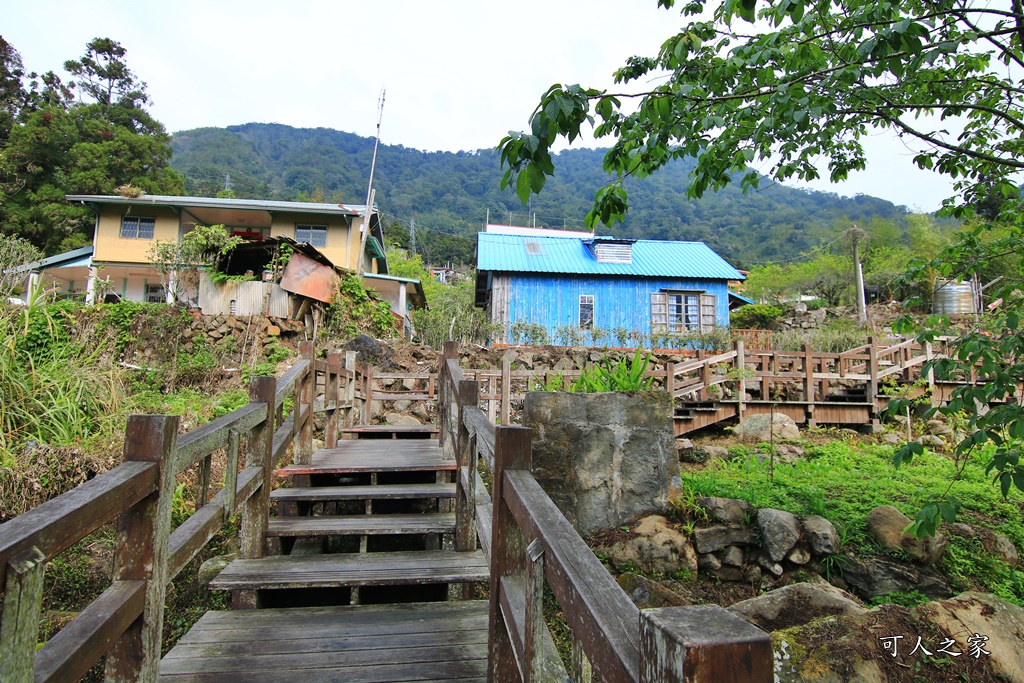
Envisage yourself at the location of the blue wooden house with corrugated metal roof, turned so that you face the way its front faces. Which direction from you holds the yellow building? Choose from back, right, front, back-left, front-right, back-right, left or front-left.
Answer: right

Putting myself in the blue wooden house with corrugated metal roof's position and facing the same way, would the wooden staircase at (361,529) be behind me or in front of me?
in front

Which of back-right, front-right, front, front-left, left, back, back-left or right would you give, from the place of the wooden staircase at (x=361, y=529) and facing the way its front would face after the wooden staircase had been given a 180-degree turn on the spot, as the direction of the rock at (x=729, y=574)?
right

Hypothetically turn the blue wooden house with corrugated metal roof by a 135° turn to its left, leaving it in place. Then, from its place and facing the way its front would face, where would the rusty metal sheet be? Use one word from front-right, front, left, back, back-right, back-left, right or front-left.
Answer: back

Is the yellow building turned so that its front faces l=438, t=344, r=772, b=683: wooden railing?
yes

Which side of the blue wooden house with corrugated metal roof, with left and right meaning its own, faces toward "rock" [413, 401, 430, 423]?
front

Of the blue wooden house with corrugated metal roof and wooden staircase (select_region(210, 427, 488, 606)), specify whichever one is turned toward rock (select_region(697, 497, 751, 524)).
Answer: the blue wooden house with corrugated metal roof

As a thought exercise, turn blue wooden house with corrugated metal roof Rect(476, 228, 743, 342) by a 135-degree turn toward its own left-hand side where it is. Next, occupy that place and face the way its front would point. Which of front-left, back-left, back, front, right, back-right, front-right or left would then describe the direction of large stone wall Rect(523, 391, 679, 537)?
back-right

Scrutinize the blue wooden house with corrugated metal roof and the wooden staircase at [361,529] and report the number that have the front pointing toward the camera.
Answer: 2

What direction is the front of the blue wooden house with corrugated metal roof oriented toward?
toward the camera

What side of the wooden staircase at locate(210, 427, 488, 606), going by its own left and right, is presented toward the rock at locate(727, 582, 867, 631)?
left

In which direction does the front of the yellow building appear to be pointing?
toward the camera

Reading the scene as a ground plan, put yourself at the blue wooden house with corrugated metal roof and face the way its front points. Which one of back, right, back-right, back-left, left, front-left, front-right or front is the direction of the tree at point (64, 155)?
right

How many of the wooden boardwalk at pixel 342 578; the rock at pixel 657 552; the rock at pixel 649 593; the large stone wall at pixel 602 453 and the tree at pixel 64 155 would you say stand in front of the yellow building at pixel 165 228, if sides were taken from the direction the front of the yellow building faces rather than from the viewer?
4

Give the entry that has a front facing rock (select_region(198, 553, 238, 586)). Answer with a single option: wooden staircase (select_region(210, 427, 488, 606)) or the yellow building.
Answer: the yellow building
